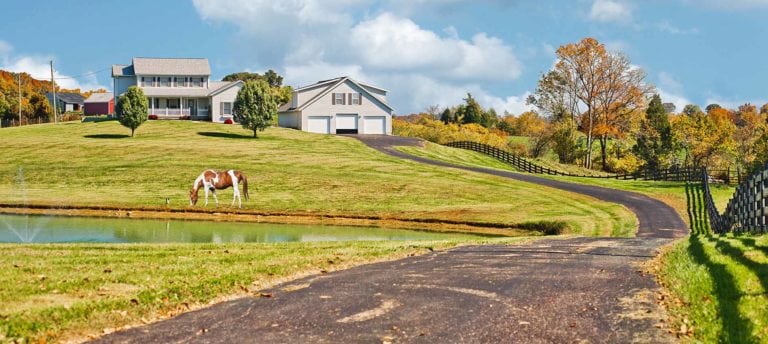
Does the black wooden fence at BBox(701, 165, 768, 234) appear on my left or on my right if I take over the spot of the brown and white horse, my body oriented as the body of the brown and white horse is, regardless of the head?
on my left

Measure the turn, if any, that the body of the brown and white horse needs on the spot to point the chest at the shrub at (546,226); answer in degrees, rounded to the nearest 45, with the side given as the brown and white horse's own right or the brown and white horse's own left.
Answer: approximately 135° to the brown and white horse's own left

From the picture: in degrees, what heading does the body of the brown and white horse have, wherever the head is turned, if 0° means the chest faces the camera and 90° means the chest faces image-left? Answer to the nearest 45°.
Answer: approximately 90°
